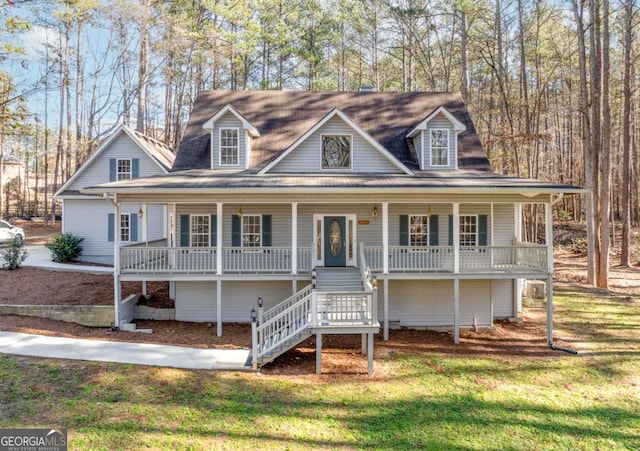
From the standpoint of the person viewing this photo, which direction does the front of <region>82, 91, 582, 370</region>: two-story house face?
facing the viewer

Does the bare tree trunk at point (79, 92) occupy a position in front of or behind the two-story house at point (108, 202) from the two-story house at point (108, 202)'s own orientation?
behind

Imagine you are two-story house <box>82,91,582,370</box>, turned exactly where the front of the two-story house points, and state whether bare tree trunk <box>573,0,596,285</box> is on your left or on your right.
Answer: on your left

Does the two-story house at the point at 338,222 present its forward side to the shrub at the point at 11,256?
no

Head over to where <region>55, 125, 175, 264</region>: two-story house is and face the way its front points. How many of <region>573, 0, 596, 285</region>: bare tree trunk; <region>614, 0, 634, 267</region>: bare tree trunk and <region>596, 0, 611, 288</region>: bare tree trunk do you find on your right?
0

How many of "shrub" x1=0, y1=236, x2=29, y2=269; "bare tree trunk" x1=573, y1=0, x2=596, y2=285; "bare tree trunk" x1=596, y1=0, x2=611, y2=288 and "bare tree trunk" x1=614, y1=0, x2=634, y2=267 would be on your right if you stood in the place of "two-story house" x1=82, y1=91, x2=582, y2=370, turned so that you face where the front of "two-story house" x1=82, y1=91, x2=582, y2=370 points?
1

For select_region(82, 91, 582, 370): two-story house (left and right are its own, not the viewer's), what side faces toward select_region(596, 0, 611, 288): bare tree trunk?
left

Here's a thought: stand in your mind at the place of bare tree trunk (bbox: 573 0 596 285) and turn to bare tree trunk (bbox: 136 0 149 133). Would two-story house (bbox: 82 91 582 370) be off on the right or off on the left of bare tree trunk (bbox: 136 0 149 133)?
left

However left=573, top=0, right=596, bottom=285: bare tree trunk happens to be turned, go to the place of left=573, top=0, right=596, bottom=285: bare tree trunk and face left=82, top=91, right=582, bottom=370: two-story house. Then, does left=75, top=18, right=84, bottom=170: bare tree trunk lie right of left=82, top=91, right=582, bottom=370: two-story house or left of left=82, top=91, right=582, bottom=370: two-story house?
right

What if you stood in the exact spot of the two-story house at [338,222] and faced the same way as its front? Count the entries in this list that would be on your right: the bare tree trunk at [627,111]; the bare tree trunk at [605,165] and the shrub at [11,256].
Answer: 1
